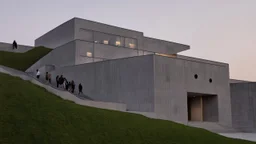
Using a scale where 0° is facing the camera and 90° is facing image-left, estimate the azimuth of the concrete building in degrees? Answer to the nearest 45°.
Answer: approximately 315°
